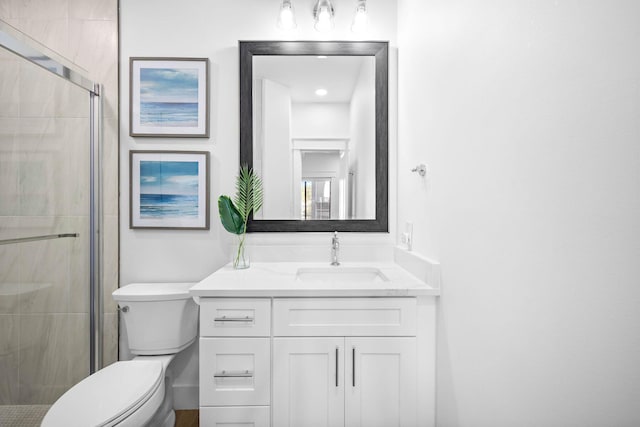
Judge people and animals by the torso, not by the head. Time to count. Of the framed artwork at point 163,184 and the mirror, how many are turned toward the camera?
2

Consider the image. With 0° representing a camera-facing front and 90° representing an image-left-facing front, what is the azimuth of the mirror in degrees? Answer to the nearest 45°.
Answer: approximately 0°

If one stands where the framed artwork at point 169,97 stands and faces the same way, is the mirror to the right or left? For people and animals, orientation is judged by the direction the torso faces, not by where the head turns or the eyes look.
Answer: on its left

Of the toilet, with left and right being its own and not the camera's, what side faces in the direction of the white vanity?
left

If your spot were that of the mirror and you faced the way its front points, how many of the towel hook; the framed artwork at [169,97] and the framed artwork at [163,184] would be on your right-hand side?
2
